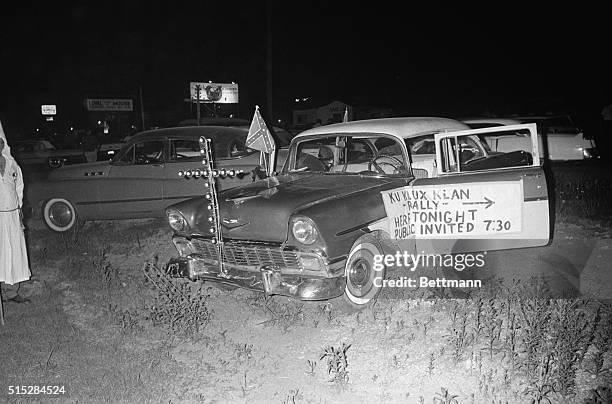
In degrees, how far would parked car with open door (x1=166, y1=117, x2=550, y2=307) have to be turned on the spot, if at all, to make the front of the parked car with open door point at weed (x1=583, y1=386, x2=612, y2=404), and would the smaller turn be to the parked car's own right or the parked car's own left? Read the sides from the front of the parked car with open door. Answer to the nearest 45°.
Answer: approximately 90° to the parked car's own left

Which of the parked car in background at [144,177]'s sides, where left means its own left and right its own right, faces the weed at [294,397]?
left

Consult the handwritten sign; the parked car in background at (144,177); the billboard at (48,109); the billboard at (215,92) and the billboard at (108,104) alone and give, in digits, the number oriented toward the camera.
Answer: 4

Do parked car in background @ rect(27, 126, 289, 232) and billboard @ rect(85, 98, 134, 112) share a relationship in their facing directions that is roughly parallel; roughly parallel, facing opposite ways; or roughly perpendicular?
roughly perpendicular

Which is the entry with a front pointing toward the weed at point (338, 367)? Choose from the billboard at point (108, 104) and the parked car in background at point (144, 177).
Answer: the billboard

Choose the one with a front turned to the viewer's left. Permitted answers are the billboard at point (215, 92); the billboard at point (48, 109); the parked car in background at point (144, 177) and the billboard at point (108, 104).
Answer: the parked car in background

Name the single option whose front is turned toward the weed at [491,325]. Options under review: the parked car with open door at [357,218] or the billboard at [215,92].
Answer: the billboard

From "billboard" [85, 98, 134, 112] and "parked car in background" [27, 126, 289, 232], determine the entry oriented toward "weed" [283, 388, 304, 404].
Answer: the billboard

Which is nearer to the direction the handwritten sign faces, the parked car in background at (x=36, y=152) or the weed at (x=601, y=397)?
the weed

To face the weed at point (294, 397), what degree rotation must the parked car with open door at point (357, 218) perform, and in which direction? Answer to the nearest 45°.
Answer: approximately 45° to its left

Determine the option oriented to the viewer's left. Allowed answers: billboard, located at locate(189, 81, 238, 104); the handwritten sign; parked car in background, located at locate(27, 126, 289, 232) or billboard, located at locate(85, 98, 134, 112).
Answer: the parked car in background
